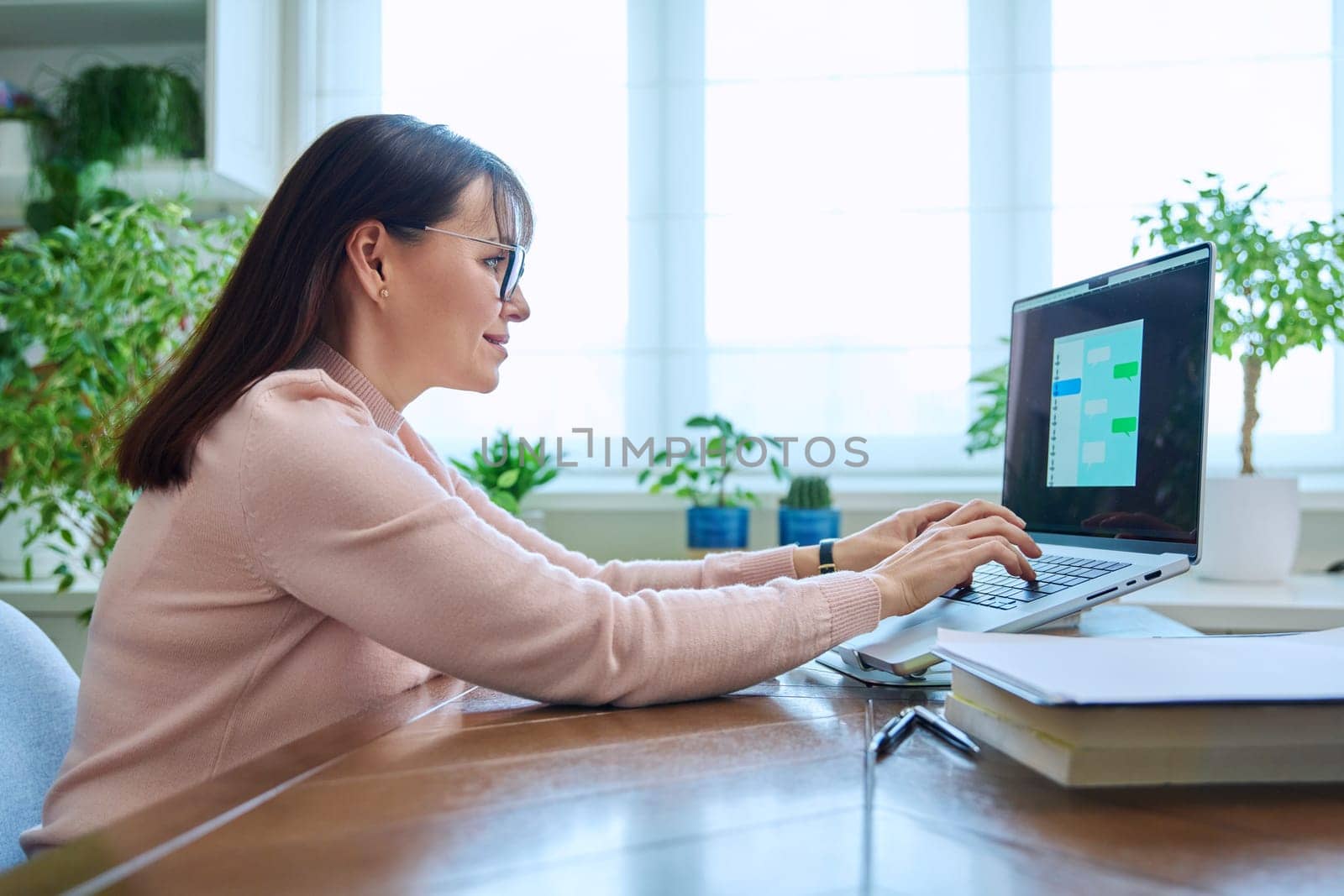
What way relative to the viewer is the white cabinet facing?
toward the camera

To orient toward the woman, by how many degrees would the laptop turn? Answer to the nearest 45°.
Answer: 0° — it already faces them

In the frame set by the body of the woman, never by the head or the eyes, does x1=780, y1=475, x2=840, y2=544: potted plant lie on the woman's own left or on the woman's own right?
on the woman's own left

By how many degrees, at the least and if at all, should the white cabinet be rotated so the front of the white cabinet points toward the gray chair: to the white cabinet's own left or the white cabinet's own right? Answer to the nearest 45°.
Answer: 0° — it already faces it

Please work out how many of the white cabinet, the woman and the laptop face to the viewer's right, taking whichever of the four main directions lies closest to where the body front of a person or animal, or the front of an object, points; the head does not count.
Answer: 1

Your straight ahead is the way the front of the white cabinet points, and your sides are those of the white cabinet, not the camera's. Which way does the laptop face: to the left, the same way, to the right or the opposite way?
to the right

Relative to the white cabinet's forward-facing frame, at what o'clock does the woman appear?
The woman is roughly at 12 o'clock from the white cabinet.

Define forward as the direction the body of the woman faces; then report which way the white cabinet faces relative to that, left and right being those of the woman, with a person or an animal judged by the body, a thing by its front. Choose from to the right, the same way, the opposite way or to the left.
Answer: to the right

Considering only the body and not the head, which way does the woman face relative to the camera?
to the viewer's right

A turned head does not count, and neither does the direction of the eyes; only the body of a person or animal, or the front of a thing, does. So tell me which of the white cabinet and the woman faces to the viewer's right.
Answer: the woman

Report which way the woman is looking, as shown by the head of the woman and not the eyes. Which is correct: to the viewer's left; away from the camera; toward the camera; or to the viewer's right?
to the viewer's right

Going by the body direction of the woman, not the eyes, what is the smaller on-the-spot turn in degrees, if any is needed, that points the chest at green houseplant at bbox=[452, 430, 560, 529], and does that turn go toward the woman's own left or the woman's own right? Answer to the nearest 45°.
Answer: approximately 90° to the woman's own left

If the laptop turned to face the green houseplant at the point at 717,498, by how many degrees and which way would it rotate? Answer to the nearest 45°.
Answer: approximately 90° to its right

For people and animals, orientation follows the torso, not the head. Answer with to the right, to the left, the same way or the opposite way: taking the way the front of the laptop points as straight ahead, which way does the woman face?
the opposite way

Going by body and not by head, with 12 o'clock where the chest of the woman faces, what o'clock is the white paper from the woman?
The white paper is roughly at 1 o'clock from the woman.

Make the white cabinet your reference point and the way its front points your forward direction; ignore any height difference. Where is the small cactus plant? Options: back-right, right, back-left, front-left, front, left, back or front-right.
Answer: front-left
